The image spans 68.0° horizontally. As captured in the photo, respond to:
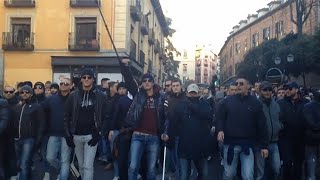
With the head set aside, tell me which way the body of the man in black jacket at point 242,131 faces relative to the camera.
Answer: toward the camera

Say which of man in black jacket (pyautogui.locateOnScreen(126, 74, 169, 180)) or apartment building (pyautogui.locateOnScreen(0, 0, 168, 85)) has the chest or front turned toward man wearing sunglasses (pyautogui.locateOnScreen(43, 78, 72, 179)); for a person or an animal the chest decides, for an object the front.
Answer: the apartment building

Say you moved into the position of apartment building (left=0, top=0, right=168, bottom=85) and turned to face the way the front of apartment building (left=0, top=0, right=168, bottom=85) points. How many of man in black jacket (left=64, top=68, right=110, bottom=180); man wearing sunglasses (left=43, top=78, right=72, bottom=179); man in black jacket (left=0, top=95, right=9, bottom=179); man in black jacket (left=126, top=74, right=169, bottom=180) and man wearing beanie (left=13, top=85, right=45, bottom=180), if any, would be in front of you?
5

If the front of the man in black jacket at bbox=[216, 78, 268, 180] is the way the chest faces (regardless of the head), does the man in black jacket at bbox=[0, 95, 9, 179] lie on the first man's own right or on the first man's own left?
on the first man's own right

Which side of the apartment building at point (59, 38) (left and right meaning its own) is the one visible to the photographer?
front

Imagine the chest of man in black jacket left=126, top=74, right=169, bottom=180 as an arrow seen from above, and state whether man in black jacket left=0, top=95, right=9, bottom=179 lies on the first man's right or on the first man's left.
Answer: on the first man's right

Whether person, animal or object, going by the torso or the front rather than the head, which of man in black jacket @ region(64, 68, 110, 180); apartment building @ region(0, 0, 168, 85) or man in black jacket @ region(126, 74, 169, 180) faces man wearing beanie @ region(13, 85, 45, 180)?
the apartment building
